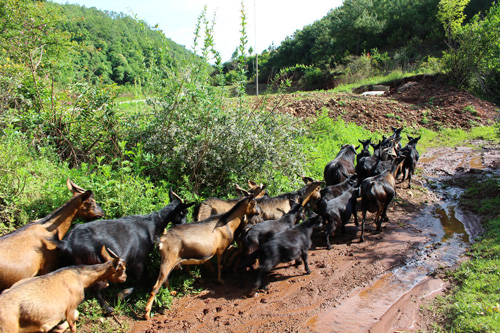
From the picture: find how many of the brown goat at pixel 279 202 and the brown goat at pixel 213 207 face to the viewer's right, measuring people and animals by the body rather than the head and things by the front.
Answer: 2

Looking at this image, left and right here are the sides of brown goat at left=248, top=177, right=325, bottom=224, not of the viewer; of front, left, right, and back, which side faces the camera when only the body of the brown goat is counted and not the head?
right

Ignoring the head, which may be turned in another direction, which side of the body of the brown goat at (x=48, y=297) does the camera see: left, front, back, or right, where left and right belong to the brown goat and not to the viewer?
right

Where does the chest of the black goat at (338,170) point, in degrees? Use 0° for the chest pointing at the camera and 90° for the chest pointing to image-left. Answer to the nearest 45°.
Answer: approximately 225°

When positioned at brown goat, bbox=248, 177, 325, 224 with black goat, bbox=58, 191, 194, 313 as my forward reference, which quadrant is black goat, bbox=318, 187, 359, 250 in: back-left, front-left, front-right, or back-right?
back-left

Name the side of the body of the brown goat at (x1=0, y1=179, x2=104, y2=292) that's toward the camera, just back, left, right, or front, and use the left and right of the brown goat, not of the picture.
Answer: right

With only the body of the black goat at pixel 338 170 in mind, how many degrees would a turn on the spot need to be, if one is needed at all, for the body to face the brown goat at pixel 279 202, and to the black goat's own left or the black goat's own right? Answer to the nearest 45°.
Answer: approximately 180°

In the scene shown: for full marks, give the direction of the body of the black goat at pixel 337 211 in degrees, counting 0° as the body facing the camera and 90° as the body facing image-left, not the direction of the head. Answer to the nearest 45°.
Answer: approximately 225°

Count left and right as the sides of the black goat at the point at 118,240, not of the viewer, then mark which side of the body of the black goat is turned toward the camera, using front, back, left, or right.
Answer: right
